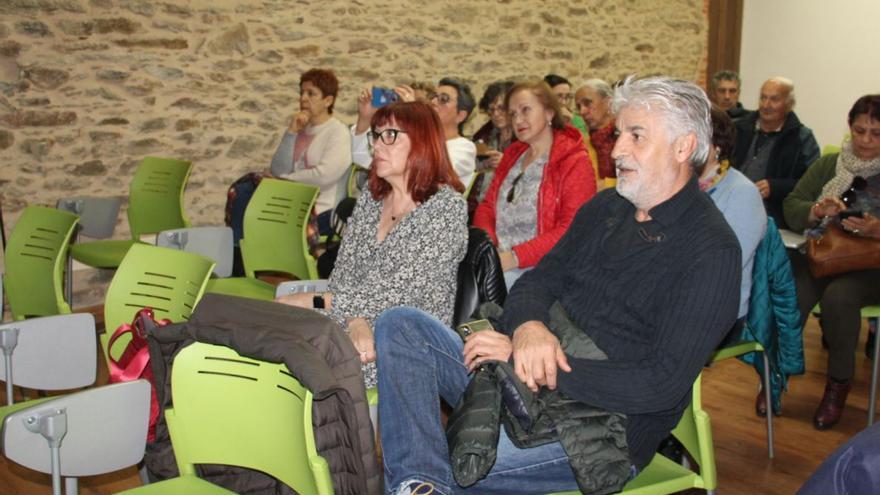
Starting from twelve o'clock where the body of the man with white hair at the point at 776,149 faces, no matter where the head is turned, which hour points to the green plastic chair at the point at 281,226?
The green plastic chair is roughly at 12 o'clock from the man with white hair.

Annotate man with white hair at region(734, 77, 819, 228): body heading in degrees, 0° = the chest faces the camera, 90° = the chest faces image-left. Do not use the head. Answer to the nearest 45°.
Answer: approximately 45°

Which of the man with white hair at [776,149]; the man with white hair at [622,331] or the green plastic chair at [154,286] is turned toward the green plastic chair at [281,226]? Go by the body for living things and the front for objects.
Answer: the man with white hair at [776,149]

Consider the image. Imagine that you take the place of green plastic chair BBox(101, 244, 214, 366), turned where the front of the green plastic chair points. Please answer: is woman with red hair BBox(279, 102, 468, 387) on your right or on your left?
on your left

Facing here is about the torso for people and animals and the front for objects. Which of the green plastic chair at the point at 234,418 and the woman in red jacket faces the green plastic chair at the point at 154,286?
the woman in red jacket

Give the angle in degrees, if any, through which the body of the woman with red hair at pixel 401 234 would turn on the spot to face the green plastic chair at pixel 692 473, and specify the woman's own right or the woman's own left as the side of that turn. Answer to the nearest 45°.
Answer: approximately 90° to the woman's own left

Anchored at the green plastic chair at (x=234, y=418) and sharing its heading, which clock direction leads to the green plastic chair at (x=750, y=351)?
the green plastic chair at (x=750, y=351) is roughly at 7 o'clock from the green plastic chair at (x=234, y=418).

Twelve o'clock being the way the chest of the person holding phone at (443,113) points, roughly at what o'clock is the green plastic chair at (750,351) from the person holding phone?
The green plastic chair is roughly at 10 o'clock from the person holding phone.

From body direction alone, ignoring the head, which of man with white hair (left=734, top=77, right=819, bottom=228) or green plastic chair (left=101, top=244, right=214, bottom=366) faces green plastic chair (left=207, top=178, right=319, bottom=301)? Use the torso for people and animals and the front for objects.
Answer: the man with white hair

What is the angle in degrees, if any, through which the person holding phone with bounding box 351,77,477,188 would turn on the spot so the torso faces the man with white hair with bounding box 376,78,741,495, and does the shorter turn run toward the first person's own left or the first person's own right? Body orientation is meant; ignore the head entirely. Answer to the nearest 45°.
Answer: approximately 45° to the first person's own left

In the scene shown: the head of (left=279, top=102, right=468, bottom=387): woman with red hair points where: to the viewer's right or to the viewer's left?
to the viewer's left

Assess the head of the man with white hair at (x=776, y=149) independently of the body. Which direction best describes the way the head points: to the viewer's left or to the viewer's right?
to the viewer's left
